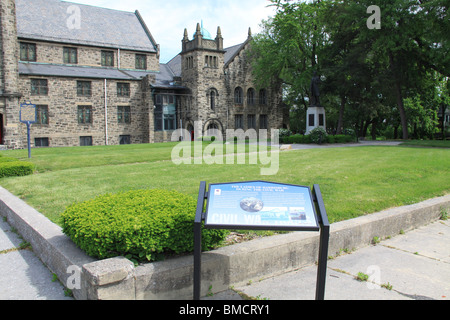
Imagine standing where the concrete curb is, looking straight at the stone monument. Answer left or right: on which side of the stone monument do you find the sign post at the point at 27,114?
left

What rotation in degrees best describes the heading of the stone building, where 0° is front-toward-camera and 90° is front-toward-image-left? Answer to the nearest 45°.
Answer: approximately 315°

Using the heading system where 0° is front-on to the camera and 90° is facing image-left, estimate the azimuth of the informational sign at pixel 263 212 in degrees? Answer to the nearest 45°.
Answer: approximately 0°

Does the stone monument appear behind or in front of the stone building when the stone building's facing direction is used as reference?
in front

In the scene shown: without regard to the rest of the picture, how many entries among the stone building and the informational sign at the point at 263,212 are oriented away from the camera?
0

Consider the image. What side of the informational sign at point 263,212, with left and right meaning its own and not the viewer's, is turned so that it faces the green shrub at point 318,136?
back

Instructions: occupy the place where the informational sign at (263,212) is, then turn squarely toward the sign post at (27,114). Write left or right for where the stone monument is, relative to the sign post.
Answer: right

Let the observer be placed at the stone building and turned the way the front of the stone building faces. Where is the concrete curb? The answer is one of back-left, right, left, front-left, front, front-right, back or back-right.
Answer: front-right
